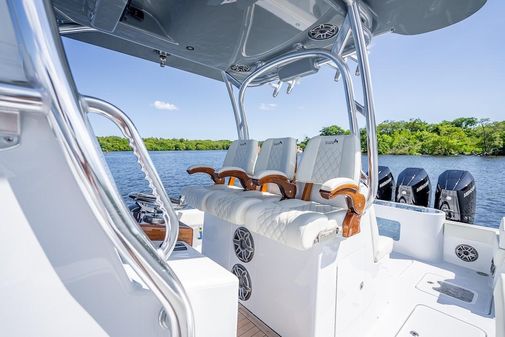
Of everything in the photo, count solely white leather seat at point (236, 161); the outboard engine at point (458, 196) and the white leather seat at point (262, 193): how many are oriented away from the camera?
0

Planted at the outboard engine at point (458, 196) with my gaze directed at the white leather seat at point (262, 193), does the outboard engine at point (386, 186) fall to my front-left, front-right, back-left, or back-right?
front-right

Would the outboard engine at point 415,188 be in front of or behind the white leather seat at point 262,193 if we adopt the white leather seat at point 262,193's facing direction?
behind

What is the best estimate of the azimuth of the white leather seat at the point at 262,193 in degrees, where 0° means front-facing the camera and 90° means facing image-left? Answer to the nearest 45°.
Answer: approximately 45°

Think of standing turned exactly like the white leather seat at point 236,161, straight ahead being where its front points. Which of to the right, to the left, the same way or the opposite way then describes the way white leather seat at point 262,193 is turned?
the same way

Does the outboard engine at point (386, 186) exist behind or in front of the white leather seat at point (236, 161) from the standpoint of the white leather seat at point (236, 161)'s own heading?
behind

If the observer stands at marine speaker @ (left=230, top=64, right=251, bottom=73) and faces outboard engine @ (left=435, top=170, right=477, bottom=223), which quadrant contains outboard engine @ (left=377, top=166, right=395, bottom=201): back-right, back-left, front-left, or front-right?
front-left

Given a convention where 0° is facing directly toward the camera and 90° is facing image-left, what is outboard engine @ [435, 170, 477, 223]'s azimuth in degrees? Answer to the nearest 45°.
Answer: approximately 45°

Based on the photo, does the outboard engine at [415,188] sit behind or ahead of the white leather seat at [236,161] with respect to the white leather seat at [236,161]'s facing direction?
behind

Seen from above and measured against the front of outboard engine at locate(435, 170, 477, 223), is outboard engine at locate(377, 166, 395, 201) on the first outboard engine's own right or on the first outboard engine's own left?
on the first outboard engine's own right

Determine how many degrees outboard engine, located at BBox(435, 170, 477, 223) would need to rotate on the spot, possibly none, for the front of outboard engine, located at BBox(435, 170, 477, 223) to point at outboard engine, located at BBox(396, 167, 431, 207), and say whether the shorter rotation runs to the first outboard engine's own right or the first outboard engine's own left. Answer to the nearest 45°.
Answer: approximately 90° to the first outboard engine's own right

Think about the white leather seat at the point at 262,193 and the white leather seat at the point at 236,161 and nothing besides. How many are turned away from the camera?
0

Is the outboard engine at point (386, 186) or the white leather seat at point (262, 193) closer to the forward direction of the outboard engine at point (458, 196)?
the white leather seat

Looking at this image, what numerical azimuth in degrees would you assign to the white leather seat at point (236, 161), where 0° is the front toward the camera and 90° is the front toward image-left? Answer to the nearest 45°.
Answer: approximately 45°

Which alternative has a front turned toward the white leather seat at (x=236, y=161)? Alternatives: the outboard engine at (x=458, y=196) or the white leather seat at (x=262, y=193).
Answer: the outboard engine

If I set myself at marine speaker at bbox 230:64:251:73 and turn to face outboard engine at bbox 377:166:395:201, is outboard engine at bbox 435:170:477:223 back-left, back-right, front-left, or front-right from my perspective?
front-right
